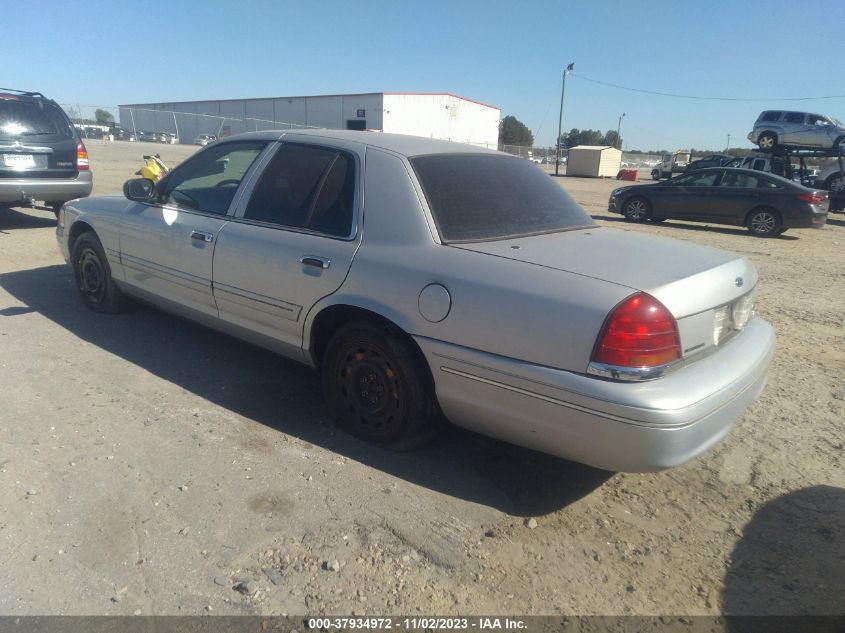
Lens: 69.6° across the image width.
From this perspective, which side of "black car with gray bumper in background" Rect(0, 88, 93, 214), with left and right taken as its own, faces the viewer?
back

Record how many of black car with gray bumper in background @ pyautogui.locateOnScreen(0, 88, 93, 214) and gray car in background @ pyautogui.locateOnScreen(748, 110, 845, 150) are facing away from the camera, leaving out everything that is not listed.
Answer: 1

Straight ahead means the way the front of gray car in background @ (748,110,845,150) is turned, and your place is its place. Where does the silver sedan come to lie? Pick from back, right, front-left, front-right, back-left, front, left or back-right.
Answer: right

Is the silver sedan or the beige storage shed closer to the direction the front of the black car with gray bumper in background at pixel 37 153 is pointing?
the beige storage shed

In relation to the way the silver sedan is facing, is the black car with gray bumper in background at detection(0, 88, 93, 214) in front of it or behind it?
in front

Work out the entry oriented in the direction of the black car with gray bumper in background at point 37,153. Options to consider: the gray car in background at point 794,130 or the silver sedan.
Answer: the silver sedan

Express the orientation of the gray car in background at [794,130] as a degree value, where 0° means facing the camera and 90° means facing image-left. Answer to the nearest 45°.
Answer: approximately 270°

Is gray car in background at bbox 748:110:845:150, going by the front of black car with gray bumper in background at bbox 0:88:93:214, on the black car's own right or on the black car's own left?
on the black car's own right

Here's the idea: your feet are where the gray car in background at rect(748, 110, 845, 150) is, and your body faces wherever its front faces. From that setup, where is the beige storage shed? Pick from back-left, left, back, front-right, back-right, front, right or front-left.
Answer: back-left

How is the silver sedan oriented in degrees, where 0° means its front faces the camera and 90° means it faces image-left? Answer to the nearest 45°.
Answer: approximately 135°

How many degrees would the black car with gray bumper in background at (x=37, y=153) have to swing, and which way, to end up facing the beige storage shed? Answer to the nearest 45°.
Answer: approximately 45° to its right
